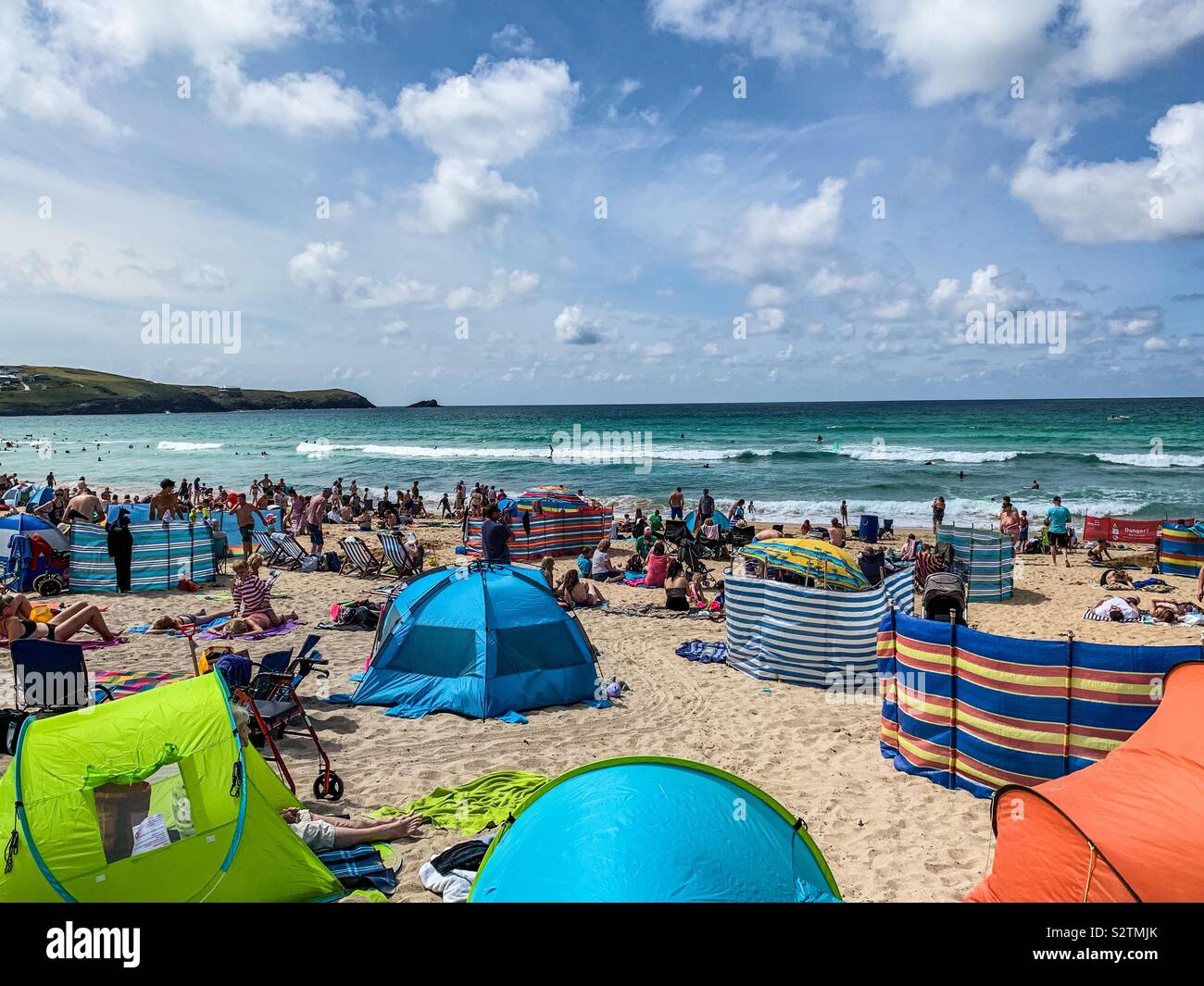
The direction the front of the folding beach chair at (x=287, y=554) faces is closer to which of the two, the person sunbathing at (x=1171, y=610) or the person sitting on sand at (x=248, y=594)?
the person sunbathing

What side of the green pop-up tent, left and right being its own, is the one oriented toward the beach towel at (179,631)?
left

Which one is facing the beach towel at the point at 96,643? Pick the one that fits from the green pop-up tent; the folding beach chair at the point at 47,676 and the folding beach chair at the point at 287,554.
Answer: the folding beach chair at the point at 47,676

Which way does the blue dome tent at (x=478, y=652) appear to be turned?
away from the camera

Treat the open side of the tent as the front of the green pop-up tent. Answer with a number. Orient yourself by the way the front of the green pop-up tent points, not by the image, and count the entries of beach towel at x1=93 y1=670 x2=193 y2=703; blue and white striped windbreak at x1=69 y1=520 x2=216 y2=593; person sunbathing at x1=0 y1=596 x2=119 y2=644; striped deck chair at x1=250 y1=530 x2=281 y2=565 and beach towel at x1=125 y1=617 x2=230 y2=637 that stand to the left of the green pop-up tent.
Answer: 5

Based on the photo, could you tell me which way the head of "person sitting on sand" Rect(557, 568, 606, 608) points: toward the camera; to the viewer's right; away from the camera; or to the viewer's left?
away from the camera

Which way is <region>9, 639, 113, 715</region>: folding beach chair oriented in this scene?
away from the camera

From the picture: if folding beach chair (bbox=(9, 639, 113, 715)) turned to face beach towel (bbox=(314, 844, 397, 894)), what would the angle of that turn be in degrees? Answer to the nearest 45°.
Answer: approximately 135° to its right

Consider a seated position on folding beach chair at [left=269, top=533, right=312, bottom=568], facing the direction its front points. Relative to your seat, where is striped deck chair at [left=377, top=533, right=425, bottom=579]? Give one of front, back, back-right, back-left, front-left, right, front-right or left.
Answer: right

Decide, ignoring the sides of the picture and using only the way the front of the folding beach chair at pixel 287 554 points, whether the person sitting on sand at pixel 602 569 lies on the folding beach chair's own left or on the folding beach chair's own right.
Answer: on the folding beach chair's own right

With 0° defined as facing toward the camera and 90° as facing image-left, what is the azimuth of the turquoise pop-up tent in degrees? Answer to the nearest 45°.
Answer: approximately 180°
